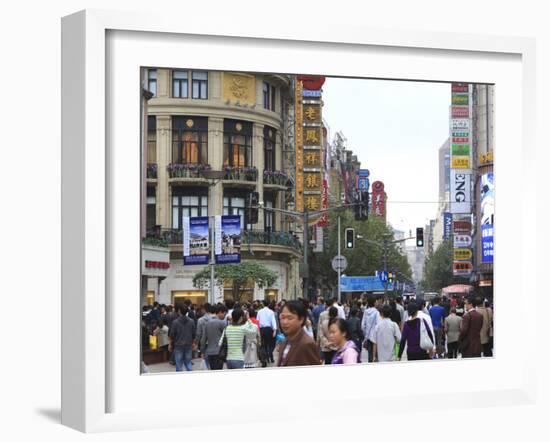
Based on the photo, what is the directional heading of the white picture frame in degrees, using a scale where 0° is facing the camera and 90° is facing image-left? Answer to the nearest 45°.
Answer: approximately 315°
